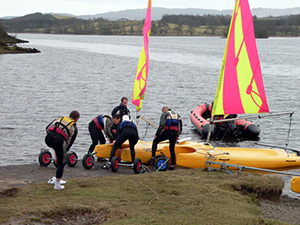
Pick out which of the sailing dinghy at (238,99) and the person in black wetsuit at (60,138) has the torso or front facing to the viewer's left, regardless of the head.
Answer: the sailing dinghy

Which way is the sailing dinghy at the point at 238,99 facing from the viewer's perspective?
to the viewer's left

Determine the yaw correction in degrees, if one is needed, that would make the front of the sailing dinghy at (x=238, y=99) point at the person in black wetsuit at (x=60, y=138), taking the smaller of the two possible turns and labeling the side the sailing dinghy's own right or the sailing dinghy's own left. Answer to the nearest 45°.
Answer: approximately 45° to the sailing dinghy's own left

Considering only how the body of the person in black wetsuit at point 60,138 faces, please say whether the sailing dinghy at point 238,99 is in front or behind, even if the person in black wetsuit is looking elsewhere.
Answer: in front

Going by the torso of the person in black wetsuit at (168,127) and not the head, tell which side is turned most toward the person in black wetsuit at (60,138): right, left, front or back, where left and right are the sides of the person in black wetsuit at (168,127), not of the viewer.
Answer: left

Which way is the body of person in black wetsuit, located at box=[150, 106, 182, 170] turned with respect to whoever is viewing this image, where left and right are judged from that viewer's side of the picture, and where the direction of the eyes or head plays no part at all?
facing away from the viewer and to the left of the viewer

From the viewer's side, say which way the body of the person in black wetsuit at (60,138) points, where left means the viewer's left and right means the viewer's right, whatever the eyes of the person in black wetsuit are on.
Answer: facing away from the viewer and to the right of the viewer

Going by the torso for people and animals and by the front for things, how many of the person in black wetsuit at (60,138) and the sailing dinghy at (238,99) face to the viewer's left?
1
